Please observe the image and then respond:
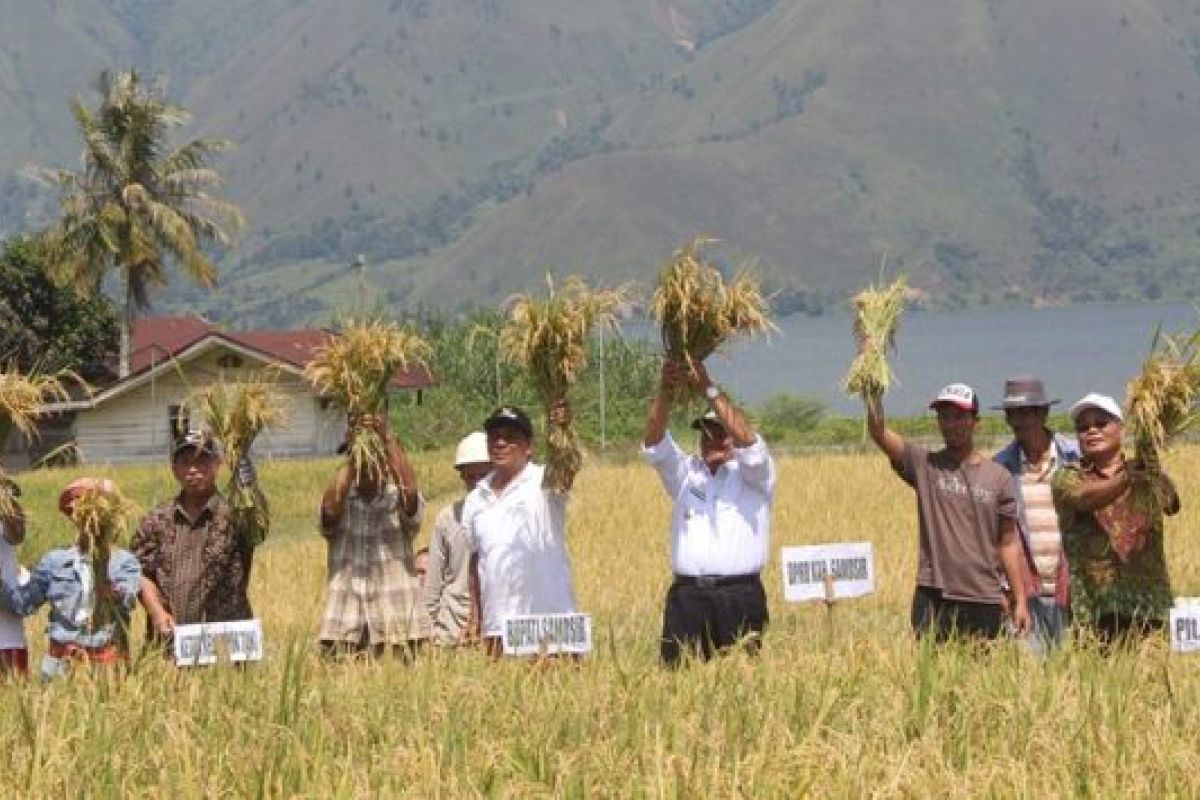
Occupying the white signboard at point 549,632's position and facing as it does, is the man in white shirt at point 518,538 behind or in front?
behind

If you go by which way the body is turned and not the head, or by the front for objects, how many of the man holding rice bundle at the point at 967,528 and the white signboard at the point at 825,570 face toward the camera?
2

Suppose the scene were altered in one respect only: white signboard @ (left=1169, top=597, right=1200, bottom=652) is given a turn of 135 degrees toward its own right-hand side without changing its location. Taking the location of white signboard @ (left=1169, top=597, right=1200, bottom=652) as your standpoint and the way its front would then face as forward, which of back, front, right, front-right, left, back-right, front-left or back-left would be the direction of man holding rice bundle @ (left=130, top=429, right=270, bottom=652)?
front-left
